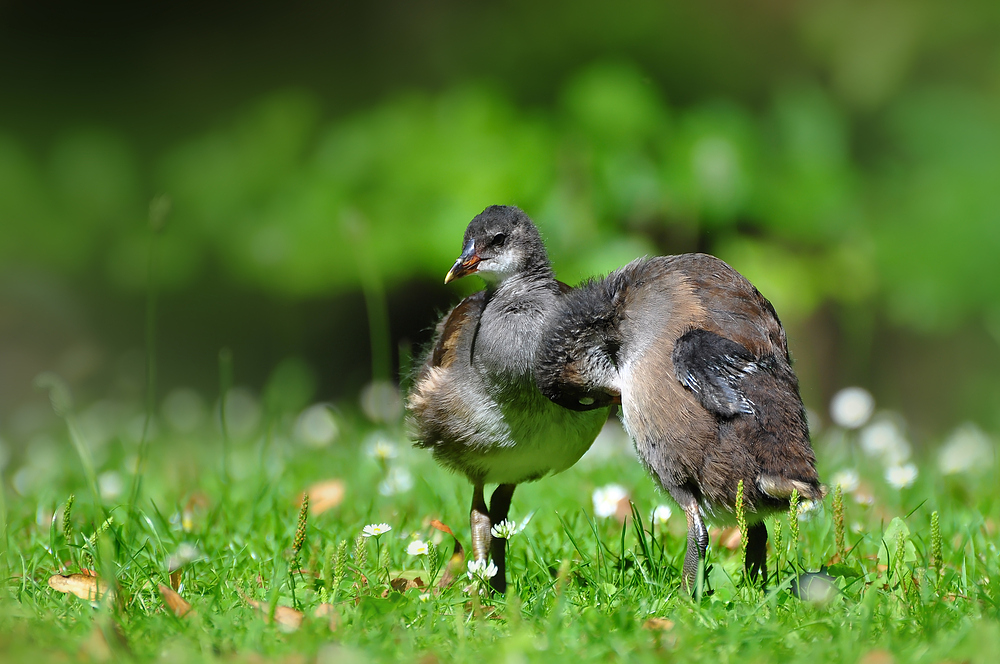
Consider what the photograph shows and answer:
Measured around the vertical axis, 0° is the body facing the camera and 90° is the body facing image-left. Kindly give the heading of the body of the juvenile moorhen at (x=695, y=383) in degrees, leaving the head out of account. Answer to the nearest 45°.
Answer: approximately 90°

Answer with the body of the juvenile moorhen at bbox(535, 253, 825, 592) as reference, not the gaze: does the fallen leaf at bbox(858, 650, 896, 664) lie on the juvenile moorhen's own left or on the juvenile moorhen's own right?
on the juvenile moorhen's own left

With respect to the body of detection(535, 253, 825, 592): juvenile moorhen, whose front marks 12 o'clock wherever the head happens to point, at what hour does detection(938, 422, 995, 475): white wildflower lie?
The white wildflower is roughly at 4 o'clock from the juvenile moorhen.

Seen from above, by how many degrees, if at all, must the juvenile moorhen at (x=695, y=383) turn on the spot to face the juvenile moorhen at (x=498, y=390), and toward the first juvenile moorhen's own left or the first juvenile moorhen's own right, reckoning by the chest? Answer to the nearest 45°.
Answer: approximately 45° to the first juvenile moorhen's own right

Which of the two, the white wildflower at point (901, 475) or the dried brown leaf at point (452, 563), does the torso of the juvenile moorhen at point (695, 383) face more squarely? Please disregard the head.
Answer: the dried brown leaf

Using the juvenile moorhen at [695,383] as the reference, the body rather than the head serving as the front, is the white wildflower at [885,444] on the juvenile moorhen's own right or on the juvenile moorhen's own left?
on the juvenile moorhen's own right

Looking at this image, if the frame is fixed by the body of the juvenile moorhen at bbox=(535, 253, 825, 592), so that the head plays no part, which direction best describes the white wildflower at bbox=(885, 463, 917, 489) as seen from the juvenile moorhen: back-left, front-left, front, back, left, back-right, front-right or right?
back-right
